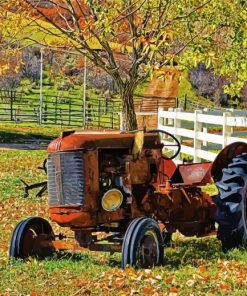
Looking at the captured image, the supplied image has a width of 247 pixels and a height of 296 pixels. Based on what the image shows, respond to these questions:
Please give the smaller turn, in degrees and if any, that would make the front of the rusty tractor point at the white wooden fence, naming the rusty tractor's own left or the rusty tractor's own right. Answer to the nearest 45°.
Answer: approximately 135° to the rusty tractor's own right

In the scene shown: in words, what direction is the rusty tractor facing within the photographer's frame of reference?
facing the viewer and to the left of the viewer
